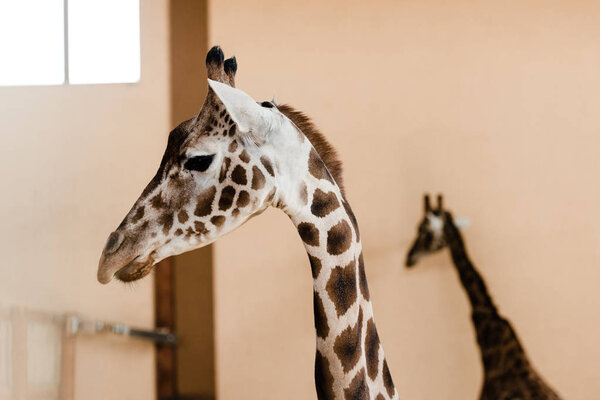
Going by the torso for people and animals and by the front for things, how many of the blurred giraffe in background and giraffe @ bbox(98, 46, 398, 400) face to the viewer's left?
2

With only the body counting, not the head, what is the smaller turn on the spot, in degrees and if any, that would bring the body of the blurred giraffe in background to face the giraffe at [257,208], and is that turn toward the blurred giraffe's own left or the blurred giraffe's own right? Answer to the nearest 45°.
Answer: approximately 90° to the blurred giraffe's own left

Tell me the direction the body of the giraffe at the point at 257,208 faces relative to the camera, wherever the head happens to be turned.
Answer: to the viewer's left

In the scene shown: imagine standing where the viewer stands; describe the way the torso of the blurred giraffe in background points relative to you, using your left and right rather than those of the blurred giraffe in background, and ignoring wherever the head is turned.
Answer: facing to the left of the viewer

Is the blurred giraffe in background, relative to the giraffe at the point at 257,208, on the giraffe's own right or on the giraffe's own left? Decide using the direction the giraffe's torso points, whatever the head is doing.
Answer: on the giraffe's own right
